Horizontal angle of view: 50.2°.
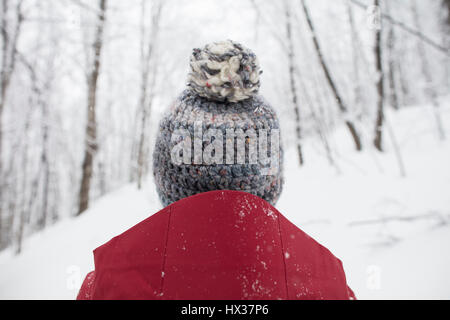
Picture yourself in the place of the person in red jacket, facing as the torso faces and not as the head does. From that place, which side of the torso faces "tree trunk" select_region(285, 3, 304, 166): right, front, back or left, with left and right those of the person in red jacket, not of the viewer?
front

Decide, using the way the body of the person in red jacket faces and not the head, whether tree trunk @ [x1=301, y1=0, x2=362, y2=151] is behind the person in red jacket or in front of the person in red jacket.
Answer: in front

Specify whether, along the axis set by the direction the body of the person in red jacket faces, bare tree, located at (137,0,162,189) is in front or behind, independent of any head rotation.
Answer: in front

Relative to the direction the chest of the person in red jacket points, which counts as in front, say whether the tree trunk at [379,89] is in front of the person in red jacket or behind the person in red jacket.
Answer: in front

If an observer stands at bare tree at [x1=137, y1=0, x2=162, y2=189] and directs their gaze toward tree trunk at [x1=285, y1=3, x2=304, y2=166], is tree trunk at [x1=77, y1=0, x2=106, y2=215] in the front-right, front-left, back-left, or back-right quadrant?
back-right

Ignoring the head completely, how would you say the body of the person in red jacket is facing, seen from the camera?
away from the camera

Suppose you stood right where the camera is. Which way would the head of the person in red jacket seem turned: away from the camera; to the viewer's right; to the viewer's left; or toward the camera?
away from the camera
